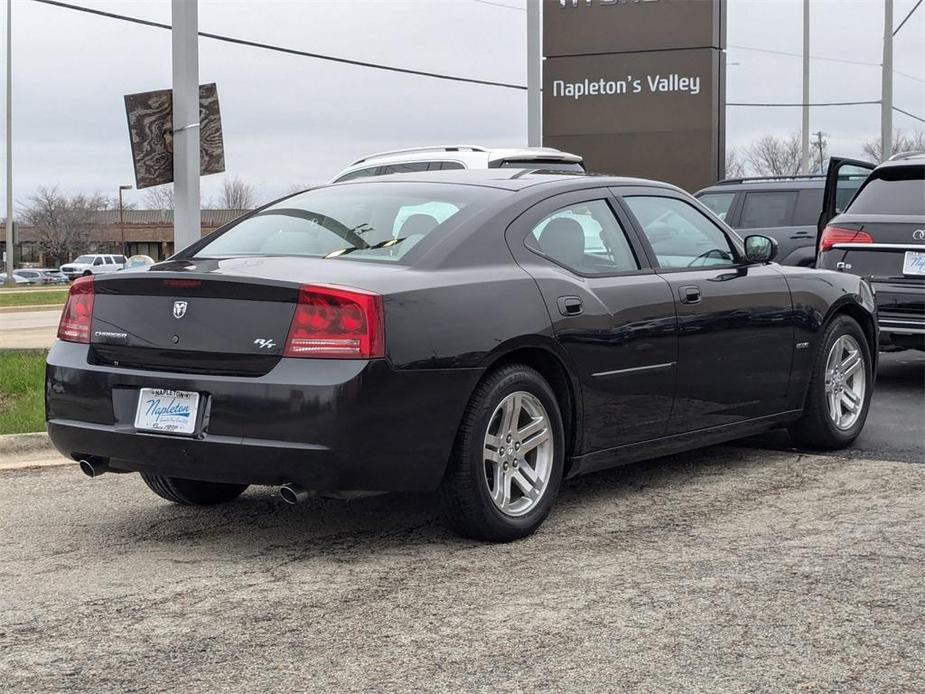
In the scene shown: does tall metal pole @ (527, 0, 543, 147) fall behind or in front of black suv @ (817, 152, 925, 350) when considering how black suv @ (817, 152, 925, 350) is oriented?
in front

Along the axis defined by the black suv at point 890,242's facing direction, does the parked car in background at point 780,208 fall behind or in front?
in front

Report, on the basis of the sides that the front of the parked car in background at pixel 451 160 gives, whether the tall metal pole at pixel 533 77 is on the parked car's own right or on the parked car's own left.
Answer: on the parked car's own right

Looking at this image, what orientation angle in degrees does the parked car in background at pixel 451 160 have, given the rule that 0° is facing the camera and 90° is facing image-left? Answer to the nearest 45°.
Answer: approximately 135°

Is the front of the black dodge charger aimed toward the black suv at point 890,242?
yes

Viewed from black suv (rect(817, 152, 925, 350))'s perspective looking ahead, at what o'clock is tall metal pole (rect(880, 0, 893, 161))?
The tall metal pole is roughly at 12 o'clock from the black suv.

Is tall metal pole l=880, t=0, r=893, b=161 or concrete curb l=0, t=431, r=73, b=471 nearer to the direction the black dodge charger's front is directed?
the tall metal pole

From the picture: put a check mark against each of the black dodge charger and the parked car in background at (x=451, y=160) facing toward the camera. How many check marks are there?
0

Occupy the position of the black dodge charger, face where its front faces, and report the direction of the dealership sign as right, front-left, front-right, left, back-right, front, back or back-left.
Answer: front-left

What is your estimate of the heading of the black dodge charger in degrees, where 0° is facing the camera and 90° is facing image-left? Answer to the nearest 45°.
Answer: approximately 225°

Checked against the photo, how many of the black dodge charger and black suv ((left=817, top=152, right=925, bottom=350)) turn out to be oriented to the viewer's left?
0

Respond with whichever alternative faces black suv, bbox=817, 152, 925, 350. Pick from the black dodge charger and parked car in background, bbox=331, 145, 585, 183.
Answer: the black dodge charger

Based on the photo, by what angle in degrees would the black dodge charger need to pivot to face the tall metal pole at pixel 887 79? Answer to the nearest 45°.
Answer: approximately 45° to its left

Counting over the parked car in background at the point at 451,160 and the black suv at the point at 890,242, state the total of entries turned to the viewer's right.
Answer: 0

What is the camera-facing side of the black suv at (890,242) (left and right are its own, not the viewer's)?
back

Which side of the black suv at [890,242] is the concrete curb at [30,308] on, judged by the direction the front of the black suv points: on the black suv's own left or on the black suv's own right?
on the black suv's own left

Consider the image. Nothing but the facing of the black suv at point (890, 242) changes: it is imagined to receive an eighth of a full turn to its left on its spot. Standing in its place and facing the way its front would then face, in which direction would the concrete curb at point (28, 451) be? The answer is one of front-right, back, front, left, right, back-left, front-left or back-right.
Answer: left
